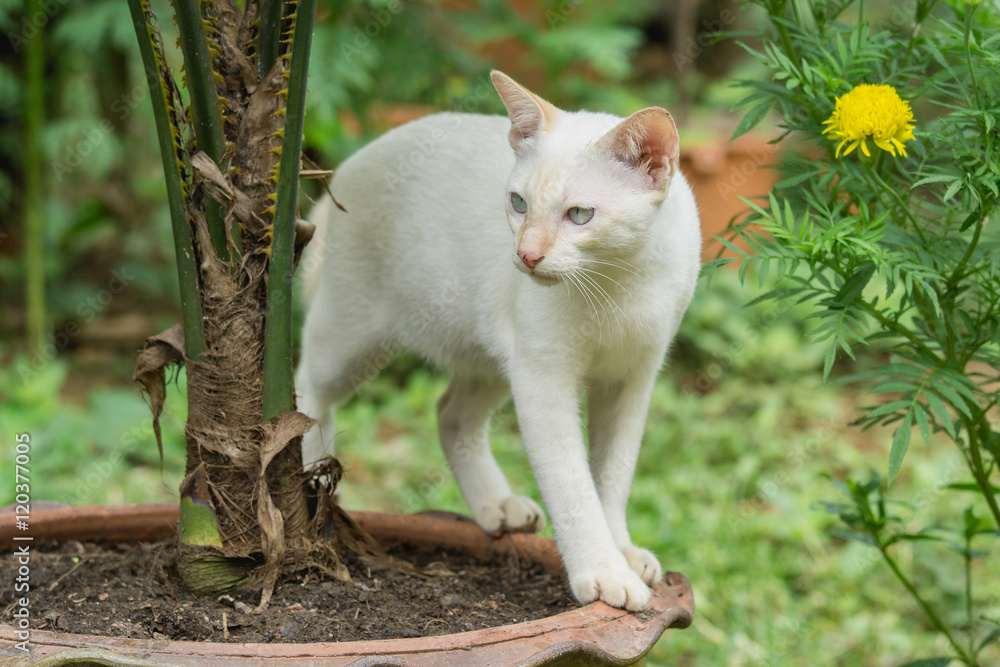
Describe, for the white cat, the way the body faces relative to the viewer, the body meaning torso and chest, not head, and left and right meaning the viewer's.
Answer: facing the viewer and to the right of the viewer
